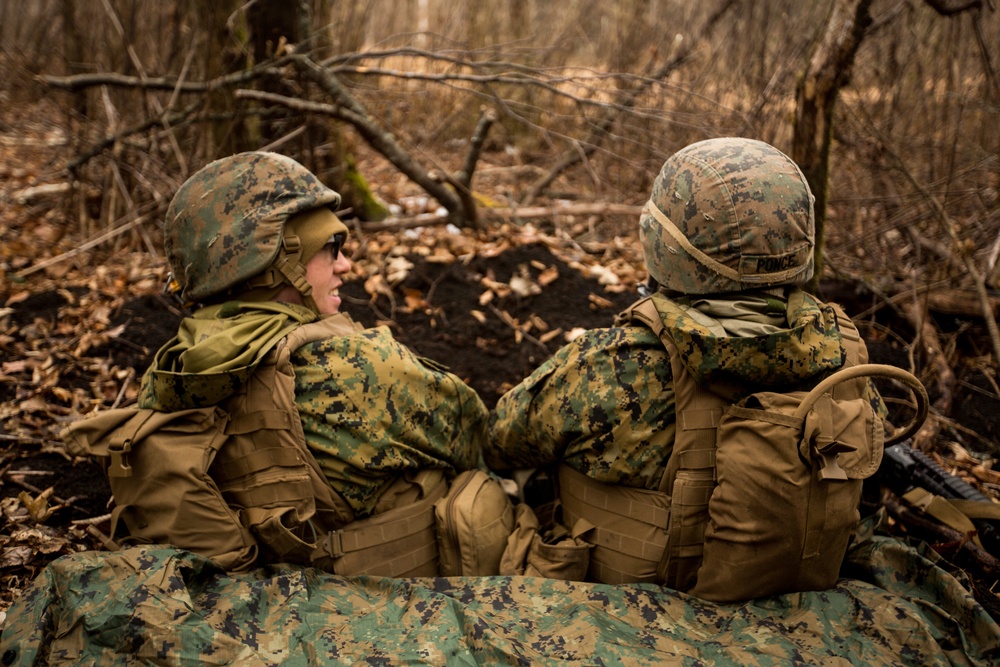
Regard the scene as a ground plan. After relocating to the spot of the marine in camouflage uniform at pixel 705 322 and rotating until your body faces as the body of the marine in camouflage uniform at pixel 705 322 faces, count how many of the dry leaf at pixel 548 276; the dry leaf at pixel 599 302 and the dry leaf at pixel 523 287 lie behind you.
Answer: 0

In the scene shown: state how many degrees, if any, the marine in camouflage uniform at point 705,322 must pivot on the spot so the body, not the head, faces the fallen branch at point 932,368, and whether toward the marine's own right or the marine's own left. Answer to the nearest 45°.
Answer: approximately 90° to the marine's own right

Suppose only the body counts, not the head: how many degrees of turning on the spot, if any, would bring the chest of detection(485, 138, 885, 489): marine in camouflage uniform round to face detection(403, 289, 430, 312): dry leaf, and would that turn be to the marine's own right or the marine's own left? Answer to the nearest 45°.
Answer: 0° — they already face it

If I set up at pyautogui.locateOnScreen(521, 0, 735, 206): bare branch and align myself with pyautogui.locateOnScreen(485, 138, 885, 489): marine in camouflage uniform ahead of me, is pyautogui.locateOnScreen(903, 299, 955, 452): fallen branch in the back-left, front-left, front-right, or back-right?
front-left

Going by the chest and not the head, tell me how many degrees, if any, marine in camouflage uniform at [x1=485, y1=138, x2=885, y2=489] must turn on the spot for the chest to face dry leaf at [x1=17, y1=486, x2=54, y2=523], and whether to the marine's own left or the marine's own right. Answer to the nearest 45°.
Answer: approximately 45° to the marine's own left

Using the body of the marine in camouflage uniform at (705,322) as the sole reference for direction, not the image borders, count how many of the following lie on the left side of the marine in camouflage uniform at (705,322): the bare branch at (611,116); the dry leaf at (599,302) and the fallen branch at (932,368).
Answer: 0

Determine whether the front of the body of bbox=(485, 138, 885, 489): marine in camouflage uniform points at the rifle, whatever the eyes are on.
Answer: no

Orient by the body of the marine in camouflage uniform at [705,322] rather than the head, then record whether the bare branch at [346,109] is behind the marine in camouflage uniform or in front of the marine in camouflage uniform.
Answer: in front

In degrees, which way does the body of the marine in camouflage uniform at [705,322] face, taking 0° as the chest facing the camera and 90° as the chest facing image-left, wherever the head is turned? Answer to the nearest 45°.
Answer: approximately 135°

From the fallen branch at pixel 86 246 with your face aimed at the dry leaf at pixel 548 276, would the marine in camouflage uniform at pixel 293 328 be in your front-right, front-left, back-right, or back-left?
front-right

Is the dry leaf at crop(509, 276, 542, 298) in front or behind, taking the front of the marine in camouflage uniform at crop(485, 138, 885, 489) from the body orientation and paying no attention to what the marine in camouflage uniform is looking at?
in front

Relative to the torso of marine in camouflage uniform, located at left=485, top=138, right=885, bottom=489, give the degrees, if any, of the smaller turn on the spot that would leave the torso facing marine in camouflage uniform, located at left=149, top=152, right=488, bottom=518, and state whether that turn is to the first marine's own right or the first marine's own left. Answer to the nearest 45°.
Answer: approximately 45° to the first marine's own left
